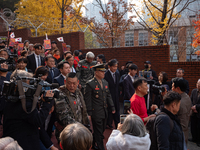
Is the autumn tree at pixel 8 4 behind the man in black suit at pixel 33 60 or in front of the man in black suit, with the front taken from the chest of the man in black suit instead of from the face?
behind

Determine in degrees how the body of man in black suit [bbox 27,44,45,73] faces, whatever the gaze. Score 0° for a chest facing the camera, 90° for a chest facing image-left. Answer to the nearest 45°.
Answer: approximately 315°

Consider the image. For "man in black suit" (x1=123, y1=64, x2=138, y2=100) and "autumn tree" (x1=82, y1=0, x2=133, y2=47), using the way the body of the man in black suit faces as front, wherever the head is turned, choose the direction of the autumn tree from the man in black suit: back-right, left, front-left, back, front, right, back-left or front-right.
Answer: back-left

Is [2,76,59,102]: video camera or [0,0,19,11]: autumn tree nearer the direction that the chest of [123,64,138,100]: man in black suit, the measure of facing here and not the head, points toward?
the video camera

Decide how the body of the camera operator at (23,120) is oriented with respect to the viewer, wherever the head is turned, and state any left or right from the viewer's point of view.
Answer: facing away from the viewer and to the right of the viewer
